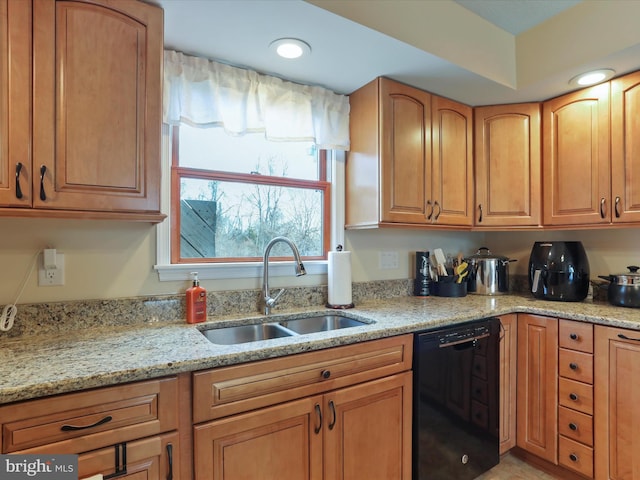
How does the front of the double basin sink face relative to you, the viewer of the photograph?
facing the viewer and to the right of the viewer

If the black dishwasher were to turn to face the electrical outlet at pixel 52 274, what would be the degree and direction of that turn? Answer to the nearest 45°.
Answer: approximately 90° to its right

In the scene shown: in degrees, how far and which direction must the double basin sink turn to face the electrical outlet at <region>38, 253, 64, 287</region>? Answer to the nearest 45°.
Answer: approximately 135° to its right

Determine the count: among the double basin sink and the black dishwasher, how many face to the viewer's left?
0

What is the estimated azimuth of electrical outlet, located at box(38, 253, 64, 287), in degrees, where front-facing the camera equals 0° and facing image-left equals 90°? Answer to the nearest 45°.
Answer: approximately 0°

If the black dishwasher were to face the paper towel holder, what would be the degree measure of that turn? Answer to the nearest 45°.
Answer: approximately 135° to its right
